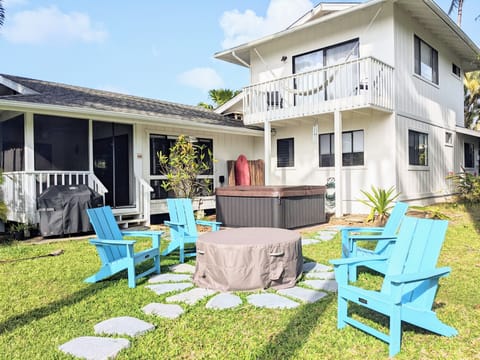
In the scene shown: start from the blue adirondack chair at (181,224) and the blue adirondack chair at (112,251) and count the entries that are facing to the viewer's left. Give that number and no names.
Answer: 0

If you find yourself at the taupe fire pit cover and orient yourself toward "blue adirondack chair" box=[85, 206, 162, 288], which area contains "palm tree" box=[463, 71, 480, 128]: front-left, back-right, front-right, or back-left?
back-right

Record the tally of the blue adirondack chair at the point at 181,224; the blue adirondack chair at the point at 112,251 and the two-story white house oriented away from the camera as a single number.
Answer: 0

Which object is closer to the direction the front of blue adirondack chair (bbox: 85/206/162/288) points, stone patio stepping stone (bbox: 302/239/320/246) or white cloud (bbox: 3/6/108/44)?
the stone patio stepping stone

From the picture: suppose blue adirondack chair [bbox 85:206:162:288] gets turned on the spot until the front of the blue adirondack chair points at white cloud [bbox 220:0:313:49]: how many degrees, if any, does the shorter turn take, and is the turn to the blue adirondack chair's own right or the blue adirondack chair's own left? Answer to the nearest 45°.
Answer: approximately 90° to the blue adirondack chair's own left

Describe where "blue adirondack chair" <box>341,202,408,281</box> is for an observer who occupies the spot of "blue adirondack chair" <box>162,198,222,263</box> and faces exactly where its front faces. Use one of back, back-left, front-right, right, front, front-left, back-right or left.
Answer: front

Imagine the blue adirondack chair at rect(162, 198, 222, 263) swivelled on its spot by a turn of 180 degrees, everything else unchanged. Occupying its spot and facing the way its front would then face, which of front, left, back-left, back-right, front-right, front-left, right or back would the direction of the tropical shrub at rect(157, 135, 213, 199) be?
front-right

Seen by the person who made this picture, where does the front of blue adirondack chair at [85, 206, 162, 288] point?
facing the viewer and to the right of the viewer

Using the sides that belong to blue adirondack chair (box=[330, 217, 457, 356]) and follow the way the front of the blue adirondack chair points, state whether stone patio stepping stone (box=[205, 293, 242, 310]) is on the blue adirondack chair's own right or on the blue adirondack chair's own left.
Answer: on the blue adirondack chair's own right

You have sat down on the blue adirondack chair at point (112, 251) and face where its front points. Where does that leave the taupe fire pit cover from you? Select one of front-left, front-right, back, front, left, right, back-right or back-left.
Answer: front

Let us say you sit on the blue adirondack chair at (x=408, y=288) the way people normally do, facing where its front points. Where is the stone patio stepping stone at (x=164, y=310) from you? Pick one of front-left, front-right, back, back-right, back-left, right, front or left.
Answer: front-right

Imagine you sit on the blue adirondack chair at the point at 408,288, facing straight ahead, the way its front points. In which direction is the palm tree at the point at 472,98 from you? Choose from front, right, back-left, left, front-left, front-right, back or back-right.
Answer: back-right

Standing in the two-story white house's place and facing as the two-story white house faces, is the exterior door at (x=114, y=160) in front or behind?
in front

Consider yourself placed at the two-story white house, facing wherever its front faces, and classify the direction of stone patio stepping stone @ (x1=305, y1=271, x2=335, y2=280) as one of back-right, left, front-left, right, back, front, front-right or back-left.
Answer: front-left

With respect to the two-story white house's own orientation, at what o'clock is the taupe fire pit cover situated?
The taupe fire pit cover is roughly at 11 o'clock from the two-story white house.

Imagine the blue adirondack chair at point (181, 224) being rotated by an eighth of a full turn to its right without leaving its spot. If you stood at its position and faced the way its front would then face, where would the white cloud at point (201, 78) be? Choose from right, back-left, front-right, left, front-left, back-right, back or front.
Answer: back

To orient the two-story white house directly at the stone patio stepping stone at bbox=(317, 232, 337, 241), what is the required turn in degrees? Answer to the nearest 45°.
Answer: approximately 45° to its left

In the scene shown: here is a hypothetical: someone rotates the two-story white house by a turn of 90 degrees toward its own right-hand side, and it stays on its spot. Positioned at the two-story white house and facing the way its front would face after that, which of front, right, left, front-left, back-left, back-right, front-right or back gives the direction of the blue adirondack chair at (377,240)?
back-left

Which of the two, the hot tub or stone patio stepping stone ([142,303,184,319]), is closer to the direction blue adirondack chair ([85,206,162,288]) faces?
the stone patio stepping stone
